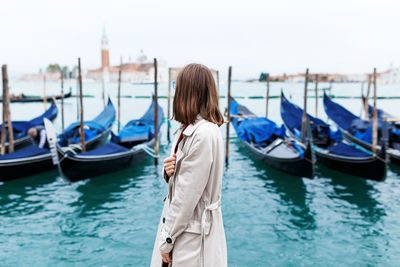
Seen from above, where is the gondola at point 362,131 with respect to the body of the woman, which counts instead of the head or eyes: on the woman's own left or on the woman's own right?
on the woman's own right

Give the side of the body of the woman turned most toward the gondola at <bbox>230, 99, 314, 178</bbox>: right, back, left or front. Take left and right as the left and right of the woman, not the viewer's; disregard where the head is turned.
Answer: right
